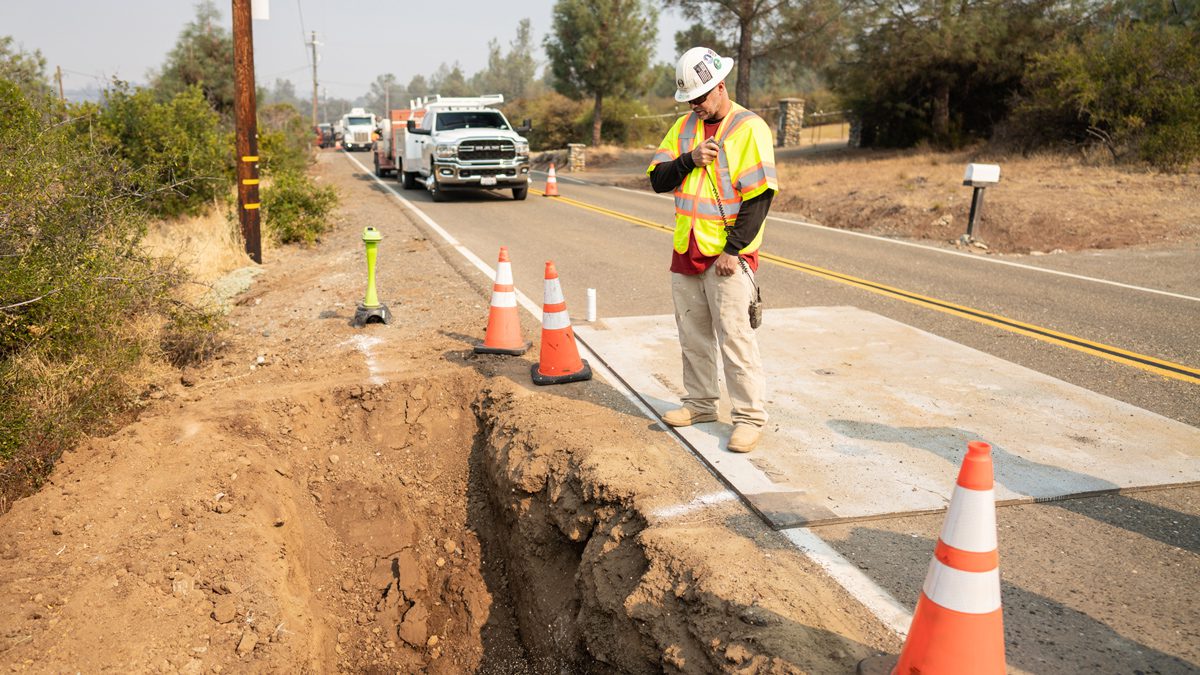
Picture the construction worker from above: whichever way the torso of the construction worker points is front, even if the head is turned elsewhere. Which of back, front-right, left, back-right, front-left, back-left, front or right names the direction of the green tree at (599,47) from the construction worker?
back-right

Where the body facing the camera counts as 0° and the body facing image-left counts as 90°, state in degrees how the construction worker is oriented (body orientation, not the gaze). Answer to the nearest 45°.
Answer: approximately 45°

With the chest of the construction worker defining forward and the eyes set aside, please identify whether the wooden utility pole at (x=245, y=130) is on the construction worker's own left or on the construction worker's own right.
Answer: on the construction worker's own right

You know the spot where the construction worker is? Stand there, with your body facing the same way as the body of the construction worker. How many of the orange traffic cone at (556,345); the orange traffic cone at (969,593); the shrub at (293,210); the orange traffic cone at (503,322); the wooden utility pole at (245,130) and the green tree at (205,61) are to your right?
5

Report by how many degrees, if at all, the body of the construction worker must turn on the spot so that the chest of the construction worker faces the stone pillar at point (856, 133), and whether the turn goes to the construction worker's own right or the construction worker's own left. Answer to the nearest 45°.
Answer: approximately 135° to the construction worker's own right

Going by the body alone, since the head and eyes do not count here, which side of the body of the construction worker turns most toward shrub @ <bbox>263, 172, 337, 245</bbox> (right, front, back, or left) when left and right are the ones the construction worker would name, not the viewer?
right

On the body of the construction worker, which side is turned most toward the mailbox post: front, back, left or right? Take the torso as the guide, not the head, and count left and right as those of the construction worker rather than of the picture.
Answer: back

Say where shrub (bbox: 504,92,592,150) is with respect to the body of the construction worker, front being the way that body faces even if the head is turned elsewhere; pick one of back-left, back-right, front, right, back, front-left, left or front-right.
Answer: back-right

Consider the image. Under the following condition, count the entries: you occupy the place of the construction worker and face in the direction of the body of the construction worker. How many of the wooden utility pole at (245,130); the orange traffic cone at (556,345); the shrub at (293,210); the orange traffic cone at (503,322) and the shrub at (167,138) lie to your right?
5

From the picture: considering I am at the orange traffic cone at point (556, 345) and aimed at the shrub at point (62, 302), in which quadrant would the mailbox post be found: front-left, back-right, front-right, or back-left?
back-right

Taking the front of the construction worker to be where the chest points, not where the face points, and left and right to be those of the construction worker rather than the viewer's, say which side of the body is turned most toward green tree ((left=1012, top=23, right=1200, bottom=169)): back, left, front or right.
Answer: back

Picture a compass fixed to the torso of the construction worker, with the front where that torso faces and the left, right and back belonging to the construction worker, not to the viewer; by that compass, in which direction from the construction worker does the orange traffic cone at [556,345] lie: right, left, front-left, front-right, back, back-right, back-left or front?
right

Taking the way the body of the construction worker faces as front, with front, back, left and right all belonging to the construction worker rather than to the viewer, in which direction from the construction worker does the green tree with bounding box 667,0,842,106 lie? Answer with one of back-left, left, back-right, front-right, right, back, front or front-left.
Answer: back-right

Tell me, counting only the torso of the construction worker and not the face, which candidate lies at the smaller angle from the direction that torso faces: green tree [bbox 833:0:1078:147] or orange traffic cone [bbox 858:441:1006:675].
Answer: the orange traffic cone
